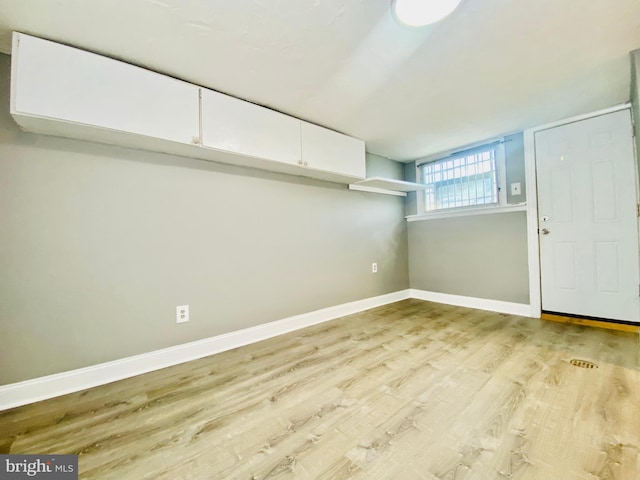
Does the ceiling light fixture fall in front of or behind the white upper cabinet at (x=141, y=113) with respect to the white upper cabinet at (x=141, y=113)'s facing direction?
in front

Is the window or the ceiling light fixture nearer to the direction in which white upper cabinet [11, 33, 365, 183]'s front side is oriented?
the ceiling light fixture

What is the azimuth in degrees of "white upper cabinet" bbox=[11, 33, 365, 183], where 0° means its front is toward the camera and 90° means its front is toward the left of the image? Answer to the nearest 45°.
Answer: approximately 315°

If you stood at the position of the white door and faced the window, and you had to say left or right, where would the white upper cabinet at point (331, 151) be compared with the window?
left

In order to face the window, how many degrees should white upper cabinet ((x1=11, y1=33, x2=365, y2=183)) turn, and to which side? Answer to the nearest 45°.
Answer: approximately 45° to its left

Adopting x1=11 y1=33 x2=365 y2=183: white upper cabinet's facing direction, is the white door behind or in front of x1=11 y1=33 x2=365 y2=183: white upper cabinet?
in front

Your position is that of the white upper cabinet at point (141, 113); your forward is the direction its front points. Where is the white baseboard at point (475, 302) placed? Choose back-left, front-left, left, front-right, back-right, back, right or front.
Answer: front-left

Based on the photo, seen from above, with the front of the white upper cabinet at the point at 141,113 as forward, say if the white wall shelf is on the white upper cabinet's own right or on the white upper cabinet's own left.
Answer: on the white upper cabinet's own left
